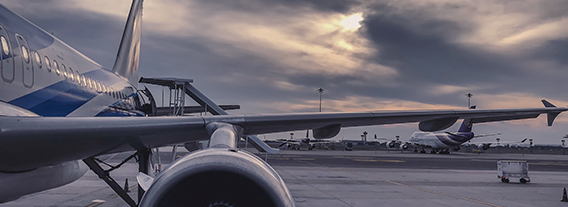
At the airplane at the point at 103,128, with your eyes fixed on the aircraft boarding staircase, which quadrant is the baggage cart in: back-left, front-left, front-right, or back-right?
front-right

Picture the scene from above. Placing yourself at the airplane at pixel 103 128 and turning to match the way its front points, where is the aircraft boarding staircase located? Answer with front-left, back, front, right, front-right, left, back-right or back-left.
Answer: back

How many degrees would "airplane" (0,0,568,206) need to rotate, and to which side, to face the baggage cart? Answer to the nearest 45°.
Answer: approximately 135° to its left

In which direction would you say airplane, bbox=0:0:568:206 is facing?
toward the camera
